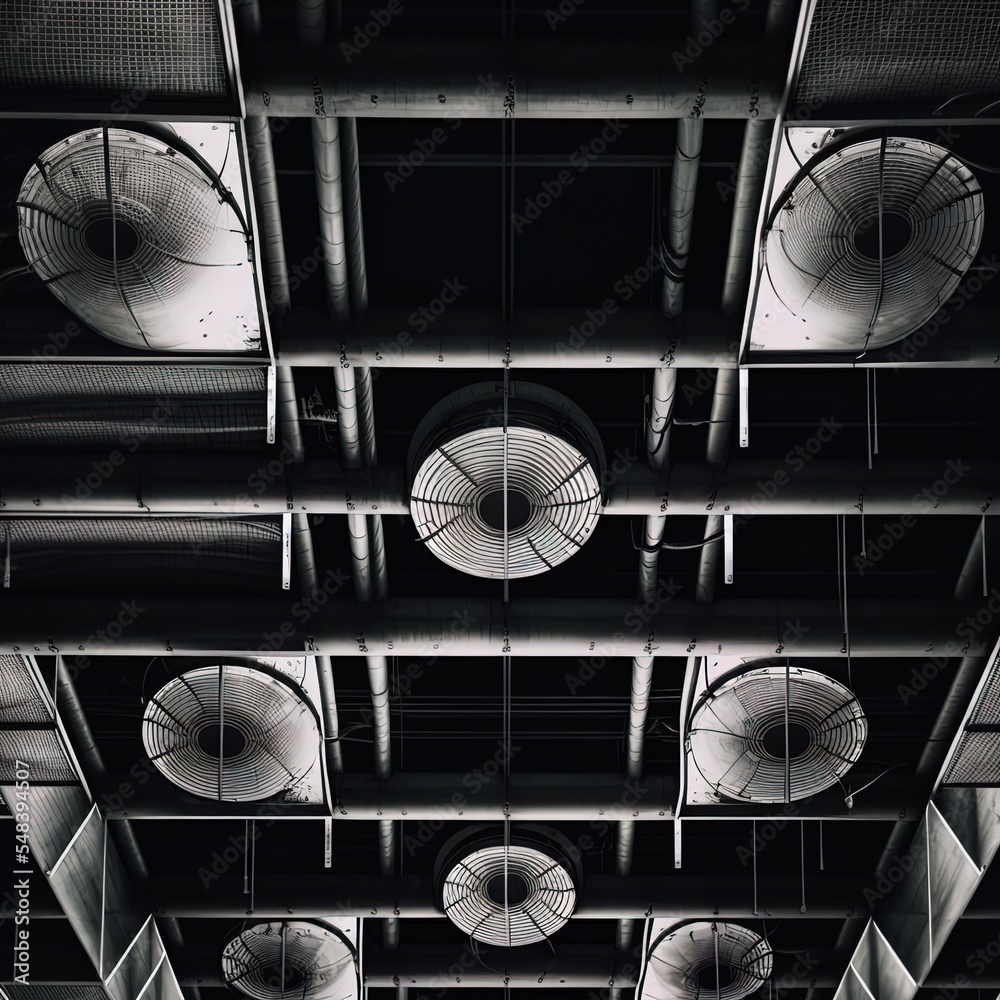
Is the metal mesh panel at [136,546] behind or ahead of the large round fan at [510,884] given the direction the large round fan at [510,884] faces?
ahead

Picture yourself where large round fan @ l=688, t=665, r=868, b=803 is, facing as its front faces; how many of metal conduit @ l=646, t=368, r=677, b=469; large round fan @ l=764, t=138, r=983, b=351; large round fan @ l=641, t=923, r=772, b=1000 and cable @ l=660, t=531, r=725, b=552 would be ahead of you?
3

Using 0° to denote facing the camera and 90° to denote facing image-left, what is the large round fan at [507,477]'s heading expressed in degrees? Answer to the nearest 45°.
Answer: approximately 0°
